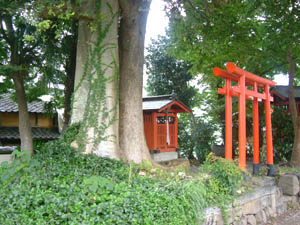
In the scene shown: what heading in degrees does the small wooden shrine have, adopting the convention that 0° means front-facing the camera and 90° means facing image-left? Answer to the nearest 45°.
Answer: approximately 315°

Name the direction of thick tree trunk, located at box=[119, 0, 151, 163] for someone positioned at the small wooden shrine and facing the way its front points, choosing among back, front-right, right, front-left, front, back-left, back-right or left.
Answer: front-right

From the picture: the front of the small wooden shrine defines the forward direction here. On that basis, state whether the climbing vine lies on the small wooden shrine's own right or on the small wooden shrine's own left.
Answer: on the small wooden shrine's own right

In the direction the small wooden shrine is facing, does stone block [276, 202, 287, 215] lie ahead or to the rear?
ahead

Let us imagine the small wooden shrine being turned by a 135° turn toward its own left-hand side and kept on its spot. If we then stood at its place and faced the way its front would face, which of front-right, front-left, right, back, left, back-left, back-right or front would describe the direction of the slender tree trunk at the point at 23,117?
back-left

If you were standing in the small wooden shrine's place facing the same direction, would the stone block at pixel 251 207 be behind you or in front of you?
in front
